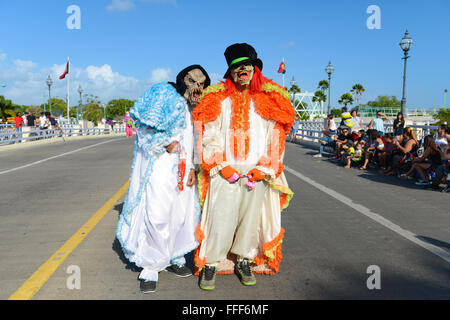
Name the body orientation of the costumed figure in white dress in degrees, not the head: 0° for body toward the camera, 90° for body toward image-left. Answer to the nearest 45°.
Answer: approximately 315°

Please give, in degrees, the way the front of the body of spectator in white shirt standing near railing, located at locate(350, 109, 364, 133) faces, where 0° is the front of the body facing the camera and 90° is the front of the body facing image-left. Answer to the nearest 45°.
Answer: approximately 45°

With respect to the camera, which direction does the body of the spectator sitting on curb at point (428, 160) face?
to the viewer's left

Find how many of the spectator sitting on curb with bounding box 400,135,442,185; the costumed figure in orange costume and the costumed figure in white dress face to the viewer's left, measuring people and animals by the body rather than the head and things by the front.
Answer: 1

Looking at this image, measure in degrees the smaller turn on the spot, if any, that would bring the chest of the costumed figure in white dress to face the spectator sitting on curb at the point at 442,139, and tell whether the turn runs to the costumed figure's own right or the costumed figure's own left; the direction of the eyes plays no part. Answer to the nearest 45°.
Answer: approximately 90° to the costumed figure's own left

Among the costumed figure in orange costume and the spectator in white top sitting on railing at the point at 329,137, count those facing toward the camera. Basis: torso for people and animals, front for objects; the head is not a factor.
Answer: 1

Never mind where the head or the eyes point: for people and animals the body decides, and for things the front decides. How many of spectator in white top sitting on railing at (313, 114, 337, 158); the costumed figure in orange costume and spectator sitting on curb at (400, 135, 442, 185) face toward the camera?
1

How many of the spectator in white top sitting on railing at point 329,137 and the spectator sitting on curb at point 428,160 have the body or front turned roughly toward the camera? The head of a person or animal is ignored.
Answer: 0

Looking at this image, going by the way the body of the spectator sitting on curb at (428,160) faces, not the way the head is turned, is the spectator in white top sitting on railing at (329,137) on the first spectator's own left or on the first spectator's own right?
on the first spectator's own right

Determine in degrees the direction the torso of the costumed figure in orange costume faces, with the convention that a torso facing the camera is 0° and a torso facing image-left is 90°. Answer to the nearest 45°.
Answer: approximately 0°
